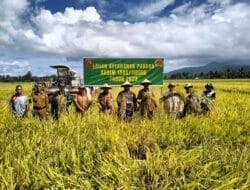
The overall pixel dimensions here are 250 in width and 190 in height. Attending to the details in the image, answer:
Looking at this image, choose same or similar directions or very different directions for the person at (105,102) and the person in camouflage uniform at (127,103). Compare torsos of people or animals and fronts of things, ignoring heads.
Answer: same or similar directions

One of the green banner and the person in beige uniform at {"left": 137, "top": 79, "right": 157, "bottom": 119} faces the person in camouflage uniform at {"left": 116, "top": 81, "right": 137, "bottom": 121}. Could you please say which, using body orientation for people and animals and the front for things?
the green banner

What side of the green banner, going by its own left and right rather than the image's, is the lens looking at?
front

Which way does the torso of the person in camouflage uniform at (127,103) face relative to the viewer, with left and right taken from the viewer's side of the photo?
facing the viewer

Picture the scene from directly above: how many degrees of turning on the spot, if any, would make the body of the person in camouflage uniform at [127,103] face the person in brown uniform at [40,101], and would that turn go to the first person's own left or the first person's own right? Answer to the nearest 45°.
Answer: approximately 90° to the first person's own right

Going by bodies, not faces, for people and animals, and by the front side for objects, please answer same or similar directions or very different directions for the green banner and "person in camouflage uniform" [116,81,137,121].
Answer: same or similar directions

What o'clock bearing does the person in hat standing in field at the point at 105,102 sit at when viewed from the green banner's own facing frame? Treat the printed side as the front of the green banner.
The person in hat standing in field is roughly at 12 o'clock from the green banner.

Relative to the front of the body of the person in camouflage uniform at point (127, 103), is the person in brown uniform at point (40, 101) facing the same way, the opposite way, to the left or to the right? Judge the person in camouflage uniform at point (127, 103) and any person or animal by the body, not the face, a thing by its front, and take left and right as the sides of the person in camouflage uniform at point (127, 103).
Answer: the same way

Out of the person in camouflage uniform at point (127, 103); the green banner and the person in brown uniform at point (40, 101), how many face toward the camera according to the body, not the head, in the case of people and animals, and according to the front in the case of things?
3

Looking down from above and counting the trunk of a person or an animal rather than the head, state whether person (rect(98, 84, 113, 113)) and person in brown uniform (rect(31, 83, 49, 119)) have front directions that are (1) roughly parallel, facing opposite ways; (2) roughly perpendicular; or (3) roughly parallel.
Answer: roughly parallel

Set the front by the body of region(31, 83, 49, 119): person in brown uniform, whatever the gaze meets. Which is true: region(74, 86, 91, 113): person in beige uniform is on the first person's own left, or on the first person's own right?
on the first person's own left

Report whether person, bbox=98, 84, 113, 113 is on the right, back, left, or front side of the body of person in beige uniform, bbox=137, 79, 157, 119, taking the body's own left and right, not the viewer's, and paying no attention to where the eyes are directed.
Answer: right

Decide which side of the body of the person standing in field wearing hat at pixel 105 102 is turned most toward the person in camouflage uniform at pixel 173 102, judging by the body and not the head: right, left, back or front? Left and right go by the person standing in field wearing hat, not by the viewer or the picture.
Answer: left

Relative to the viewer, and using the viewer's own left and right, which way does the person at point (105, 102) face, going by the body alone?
facing the viewer

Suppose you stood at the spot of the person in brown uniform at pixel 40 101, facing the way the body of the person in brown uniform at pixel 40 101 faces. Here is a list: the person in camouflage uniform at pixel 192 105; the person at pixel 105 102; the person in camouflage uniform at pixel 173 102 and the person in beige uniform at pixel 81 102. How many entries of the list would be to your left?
4

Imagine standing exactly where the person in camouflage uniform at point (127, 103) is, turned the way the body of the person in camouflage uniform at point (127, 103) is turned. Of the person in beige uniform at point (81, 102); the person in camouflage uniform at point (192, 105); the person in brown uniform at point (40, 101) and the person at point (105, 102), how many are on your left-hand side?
1
